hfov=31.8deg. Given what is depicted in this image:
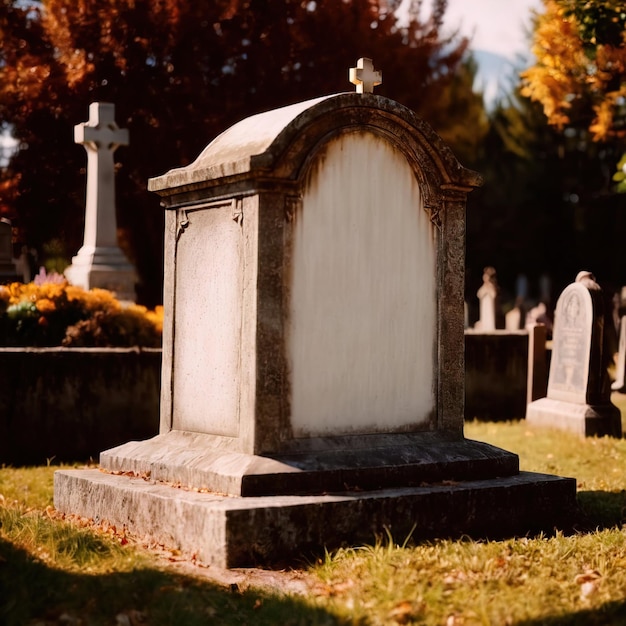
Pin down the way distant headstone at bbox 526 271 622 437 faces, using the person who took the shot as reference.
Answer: facing the viewer and to the left of the viewer

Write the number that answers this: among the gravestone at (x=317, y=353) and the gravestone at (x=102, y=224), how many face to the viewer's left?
0

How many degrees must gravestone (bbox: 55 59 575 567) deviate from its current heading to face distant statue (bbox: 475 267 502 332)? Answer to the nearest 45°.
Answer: approximately 135° to its left

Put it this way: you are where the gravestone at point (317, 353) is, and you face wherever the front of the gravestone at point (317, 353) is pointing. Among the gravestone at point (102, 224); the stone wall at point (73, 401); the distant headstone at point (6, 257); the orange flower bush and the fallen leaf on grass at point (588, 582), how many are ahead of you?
1

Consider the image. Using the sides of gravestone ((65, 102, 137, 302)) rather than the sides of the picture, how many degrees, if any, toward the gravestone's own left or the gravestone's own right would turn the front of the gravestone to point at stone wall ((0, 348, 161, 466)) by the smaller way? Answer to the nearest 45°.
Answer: approximately 45° to the gravestone's own right

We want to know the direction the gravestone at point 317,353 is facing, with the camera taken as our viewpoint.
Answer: facing the viewer and to the right of the viewer

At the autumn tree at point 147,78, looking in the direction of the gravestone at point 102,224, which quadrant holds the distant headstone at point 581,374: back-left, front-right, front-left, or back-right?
front-left

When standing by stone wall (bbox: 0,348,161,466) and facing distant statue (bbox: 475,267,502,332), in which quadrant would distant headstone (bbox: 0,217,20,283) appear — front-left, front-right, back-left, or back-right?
front-left

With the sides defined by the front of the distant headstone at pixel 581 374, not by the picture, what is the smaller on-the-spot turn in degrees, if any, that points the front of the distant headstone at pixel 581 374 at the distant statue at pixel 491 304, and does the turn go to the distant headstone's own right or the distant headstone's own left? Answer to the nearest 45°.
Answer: approximately 135° to the distant headstone's own right

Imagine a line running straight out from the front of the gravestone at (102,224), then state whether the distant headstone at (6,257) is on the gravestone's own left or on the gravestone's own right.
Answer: on the gravestone's own right

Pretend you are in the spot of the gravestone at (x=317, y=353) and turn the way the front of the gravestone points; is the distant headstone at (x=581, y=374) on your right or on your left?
on your left

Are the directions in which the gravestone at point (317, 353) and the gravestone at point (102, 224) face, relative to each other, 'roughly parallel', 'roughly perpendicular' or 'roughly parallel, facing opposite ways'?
roughly parallel

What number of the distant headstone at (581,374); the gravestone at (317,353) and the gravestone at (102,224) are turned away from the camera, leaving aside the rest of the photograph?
0
